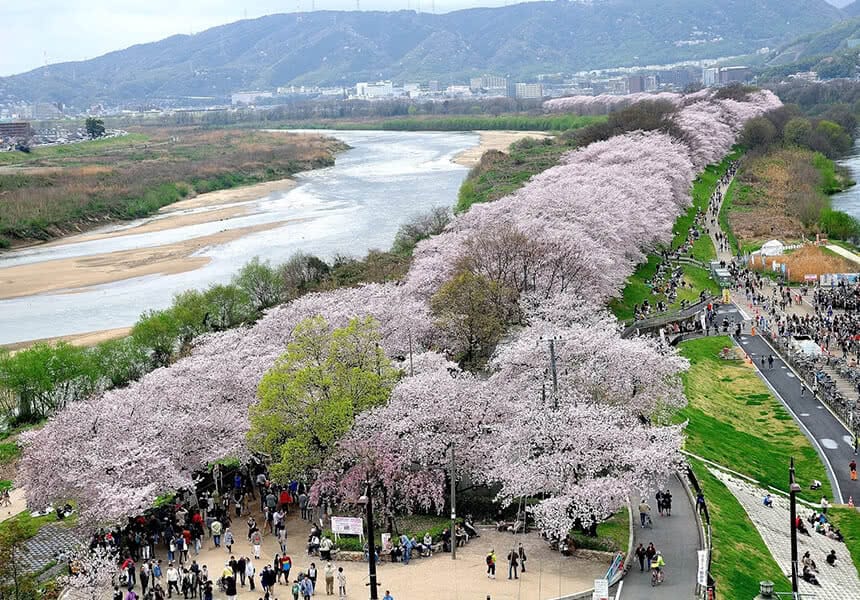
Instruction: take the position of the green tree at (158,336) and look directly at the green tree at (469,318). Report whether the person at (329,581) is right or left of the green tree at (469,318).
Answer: right

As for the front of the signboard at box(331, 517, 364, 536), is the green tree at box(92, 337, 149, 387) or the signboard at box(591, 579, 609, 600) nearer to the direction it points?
the signboard

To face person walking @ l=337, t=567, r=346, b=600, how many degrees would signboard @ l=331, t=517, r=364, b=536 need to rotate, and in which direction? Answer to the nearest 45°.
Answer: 0° — it already faces them

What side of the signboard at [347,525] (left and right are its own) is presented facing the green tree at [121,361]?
back

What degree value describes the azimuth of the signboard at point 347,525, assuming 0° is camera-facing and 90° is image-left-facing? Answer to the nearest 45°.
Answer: approximately 0°

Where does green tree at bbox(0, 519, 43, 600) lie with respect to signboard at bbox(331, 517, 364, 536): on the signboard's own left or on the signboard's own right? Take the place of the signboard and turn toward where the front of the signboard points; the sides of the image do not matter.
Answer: on the signboard's own right

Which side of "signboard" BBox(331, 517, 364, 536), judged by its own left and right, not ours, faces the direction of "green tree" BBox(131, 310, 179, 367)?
back

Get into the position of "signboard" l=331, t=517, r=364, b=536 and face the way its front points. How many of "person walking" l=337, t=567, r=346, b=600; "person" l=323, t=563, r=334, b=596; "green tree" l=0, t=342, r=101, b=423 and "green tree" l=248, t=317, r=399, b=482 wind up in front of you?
2

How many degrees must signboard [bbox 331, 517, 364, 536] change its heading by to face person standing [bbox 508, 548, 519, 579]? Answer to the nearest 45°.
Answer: approximately 45° to its left

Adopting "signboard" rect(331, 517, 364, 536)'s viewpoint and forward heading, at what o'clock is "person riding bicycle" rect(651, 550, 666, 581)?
The person riding bicycle is roughly at 10 o'clock from the signboard.
